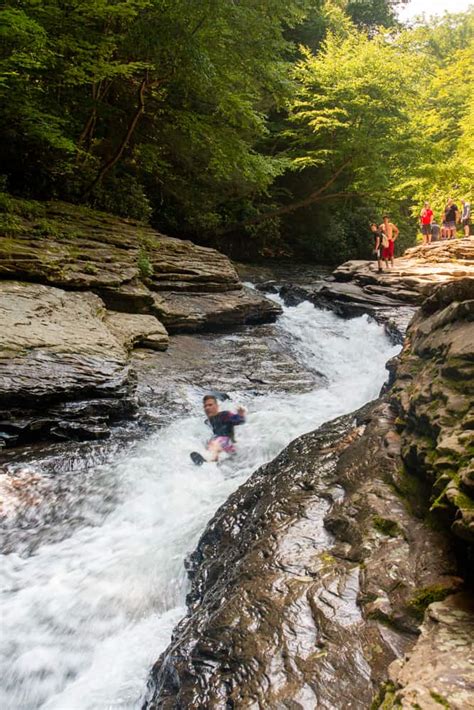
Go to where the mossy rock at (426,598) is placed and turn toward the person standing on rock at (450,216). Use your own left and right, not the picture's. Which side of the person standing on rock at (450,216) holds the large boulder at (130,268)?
left

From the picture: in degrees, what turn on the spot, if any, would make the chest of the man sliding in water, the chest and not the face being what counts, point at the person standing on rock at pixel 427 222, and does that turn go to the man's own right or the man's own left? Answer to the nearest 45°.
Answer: approximately 180°

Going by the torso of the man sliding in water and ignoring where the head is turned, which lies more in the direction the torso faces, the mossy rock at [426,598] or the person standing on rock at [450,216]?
the mossy rock

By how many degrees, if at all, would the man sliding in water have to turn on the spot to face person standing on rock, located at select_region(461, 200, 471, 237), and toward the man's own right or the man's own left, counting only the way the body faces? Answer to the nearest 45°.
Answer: approximately 180°

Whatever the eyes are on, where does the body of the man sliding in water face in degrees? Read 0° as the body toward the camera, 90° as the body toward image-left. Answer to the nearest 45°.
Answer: approximately 45°

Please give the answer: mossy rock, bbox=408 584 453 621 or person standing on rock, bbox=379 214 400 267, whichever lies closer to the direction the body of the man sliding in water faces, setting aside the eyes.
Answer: the mossy rock

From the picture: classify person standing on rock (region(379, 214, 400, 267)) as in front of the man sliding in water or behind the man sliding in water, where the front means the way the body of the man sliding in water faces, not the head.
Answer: behind

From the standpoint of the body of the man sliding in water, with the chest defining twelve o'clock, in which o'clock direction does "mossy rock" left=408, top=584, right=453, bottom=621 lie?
The mossy rock is roughly at 10 o'clock from the man sliding in water.

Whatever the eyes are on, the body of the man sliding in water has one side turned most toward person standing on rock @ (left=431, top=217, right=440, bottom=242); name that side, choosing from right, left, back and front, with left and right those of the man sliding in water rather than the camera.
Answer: back

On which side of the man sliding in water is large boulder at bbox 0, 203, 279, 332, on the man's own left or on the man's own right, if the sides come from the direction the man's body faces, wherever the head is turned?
on the man's own right
